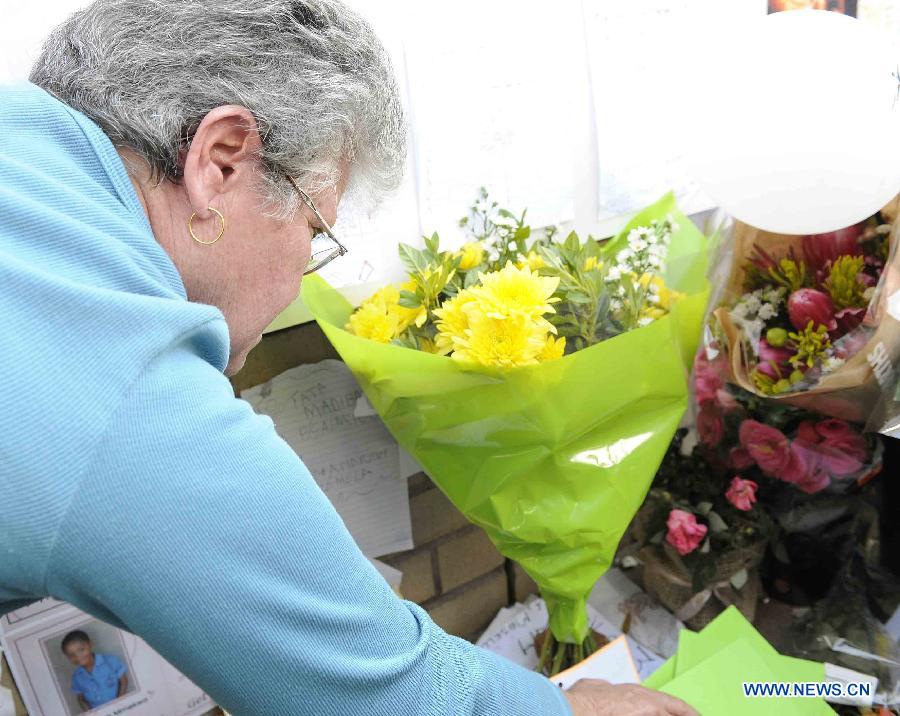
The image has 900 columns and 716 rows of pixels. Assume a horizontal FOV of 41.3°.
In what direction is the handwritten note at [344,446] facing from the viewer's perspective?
toward the camera

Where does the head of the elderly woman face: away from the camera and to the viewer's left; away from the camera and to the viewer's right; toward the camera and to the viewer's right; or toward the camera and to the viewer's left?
away from the camera and to the viewer's right

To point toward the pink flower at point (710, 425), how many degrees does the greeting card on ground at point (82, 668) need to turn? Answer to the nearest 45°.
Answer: approximately 90° to its left

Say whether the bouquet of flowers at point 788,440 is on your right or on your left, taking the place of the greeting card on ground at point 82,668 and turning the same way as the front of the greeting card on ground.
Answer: on your left

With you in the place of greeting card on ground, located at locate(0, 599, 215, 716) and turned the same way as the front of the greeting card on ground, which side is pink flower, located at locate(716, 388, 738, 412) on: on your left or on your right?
on your left

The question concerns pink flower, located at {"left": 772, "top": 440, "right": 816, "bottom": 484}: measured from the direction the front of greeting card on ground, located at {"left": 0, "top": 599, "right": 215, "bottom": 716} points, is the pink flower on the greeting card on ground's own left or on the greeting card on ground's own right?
on the greeting card on ground's own left

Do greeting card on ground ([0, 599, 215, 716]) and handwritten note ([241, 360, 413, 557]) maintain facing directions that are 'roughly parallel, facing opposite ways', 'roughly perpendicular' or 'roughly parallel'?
roughly parallel

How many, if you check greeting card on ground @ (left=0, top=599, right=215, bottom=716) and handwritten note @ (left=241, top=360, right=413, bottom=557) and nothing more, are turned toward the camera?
2

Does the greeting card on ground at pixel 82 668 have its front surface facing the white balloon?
no

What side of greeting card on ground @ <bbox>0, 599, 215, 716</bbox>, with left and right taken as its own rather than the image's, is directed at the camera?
front
